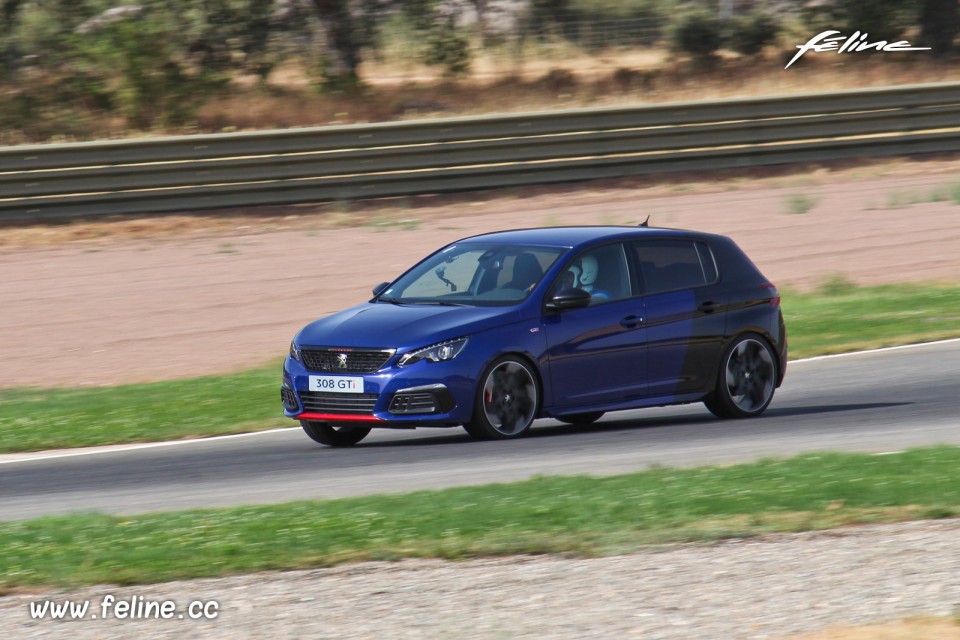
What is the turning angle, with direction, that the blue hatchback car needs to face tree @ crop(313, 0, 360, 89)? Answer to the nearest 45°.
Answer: approximately 135° to its right

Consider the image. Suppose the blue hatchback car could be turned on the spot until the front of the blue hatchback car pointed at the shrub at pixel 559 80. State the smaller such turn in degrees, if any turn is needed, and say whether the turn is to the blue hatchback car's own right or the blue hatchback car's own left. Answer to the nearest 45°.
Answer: approximately 135° to the blue hatchback car's own right

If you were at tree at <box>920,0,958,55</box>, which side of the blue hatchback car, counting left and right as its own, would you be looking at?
back

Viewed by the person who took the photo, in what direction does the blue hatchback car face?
facing the viewer and to the left of the viewer

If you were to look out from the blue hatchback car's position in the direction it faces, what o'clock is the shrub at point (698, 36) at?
The shrub is roughly at 5 o'clock from the blue hatchback car.

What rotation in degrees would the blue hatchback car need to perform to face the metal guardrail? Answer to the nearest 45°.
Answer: approximately 135° to its right

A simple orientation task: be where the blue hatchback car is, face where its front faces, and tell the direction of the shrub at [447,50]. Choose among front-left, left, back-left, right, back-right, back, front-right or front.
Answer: back-right

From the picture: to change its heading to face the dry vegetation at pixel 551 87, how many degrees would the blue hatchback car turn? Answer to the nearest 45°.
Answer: approximately 135° to its right

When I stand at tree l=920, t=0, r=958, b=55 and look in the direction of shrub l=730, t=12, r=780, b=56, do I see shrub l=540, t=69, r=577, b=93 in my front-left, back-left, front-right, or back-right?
front-left

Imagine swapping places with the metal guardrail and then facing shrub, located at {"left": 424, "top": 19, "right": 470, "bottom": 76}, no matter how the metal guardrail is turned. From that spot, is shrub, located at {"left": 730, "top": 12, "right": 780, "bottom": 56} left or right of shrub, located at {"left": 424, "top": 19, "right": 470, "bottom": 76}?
right

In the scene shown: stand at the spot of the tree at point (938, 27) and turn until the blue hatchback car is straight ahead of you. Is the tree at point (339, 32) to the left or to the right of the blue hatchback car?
right
